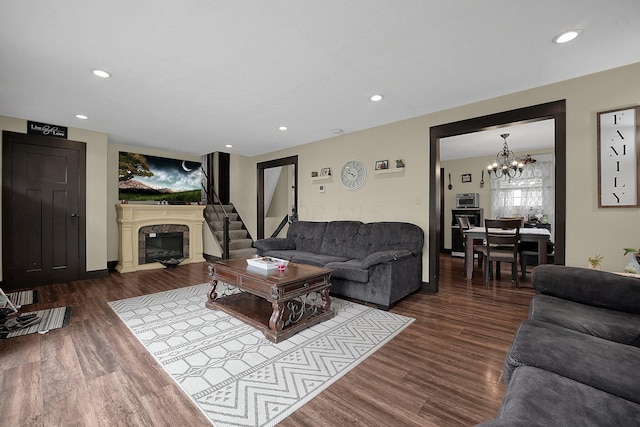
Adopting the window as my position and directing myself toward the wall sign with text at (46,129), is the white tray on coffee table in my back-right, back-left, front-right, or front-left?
front-left

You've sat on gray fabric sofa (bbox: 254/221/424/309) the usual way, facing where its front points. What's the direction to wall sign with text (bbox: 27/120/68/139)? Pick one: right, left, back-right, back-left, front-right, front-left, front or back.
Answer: front-right

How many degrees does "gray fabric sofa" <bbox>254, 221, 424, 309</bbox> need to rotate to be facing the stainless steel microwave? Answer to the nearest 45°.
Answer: approximately 180°

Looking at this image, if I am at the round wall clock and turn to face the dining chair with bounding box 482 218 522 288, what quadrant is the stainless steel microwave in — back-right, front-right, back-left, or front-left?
front-left

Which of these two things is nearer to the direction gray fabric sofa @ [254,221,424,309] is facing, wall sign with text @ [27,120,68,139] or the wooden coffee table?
the wooden coffee table

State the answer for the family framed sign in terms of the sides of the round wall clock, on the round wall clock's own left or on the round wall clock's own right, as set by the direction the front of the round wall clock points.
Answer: on the round wall clock's own left

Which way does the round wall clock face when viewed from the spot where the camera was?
facing the viewer and to the left of the viewer

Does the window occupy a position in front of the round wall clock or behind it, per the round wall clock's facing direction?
behind

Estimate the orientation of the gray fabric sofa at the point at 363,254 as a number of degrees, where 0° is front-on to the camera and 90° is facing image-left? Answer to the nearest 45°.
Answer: approximately 45°

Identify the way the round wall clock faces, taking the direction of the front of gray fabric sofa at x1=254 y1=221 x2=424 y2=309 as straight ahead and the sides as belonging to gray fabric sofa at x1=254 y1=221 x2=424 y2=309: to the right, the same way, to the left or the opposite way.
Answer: the same way

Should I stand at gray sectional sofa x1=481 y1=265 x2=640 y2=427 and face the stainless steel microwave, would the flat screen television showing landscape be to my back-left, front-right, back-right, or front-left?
front-left

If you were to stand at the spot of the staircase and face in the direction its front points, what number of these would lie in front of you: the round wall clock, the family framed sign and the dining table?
3

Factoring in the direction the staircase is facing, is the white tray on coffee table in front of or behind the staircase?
in front

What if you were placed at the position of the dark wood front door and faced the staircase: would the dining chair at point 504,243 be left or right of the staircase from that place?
right
